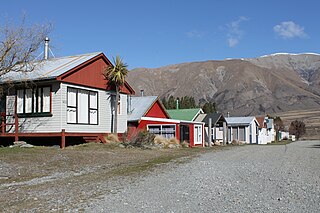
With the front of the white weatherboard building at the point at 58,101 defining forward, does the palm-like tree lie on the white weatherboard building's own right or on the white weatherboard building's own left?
on the white weatherboard building's own left

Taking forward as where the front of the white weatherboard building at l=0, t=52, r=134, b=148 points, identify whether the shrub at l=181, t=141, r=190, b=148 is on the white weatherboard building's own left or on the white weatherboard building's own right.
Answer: on the white weatherboard building's own left

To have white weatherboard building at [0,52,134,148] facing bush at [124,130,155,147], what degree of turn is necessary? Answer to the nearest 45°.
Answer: approximately 45° to its left

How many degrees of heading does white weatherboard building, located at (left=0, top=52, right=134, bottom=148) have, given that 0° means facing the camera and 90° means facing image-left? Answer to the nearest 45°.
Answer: approximately 315°
